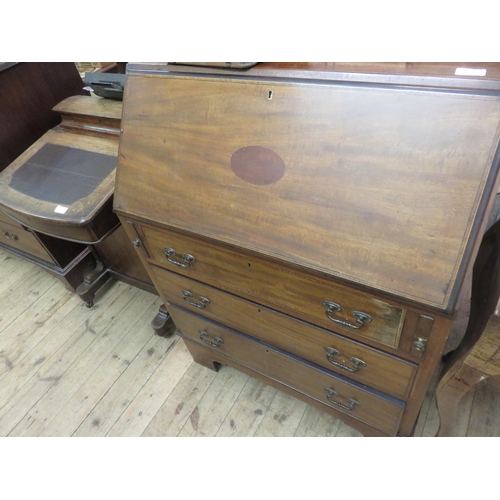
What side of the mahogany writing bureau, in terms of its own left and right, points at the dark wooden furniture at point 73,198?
right

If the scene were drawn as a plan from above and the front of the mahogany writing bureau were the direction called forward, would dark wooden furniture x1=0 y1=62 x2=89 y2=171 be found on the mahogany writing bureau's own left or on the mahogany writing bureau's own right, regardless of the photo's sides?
on the mahogany writing bureau's own right
